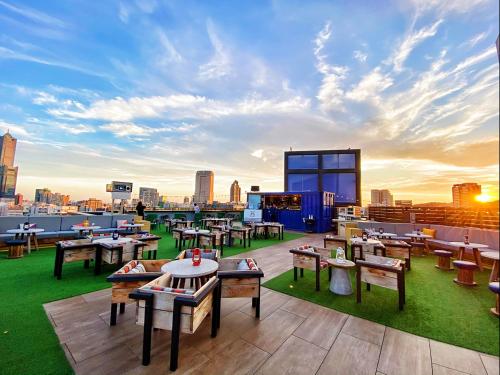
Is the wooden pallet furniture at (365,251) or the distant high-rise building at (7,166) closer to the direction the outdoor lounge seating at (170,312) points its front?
the wooden pallet furniture

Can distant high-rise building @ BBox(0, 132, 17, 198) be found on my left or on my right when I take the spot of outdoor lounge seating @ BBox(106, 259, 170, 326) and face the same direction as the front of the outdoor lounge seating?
on my left

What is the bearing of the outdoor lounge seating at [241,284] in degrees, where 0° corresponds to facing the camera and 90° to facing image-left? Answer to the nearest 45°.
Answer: approximately 90°

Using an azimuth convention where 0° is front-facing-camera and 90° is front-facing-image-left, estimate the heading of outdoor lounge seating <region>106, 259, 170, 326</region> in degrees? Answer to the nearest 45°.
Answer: approximately 270°

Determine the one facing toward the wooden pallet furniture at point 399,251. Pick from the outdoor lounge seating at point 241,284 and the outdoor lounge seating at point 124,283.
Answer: the outdoor lounge seating at point 124,283

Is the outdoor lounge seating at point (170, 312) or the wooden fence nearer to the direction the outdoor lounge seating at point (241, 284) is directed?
the outdoor lounge seating

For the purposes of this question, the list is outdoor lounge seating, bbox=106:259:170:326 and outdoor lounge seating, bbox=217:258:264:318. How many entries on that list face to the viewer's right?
1

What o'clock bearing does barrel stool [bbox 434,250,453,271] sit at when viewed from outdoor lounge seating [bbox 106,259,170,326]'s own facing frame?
The barrel stool is roughly at 12 o'clock from the outdoor lounge seating.

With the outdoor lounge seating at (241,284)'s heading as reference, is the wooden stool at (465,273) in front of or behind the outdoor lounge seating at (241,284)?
behind

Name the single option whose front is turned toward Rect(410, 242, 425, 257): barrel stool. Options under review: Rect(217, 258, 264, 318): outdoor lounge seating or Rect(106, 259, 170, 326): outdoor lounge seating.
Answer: Rect(106, 259, 170, 326): outdoor lounge seating

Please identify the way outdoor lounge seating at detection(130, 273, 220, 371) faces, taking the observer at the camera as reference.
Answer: facing away from the viewer and to the right of the viewer

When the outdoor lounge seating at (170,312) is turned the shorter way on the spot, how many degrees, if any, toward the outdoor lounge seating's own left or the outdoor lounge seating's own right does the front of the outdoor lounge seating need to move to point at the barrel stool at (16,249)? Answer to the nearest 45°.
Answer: approximately 90° to the outdoor lounge seating's own left

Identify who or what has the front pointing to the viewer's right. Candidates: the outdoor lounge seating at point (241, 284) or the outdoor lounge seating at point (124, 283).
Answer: the outdoor lounge seating at point (124, 283)

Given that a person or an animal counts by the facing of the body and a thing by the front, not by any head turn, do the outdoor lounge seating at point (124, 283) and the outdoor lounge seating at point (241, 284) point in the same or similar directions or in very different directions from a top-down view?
very different directions

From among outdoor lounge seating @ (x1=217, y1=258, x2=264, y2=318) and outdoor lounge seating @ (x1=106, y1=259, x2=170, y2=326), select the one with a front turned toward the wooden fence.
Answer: outdoor lounge seating @ (x1=106, y1=259, x2=170, y2=326)
